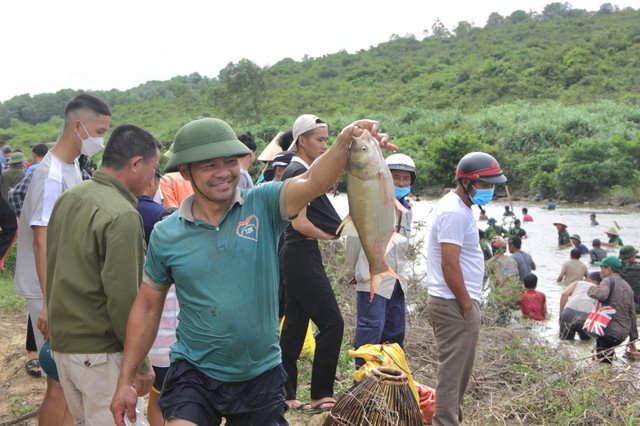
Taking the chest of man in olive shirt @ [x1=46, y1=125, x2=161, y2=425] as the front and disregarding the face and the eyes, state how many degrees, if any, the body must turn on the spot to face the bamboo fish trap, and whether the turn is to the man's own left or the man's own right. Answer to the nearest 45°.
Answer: approximately 45° to the man's own right
